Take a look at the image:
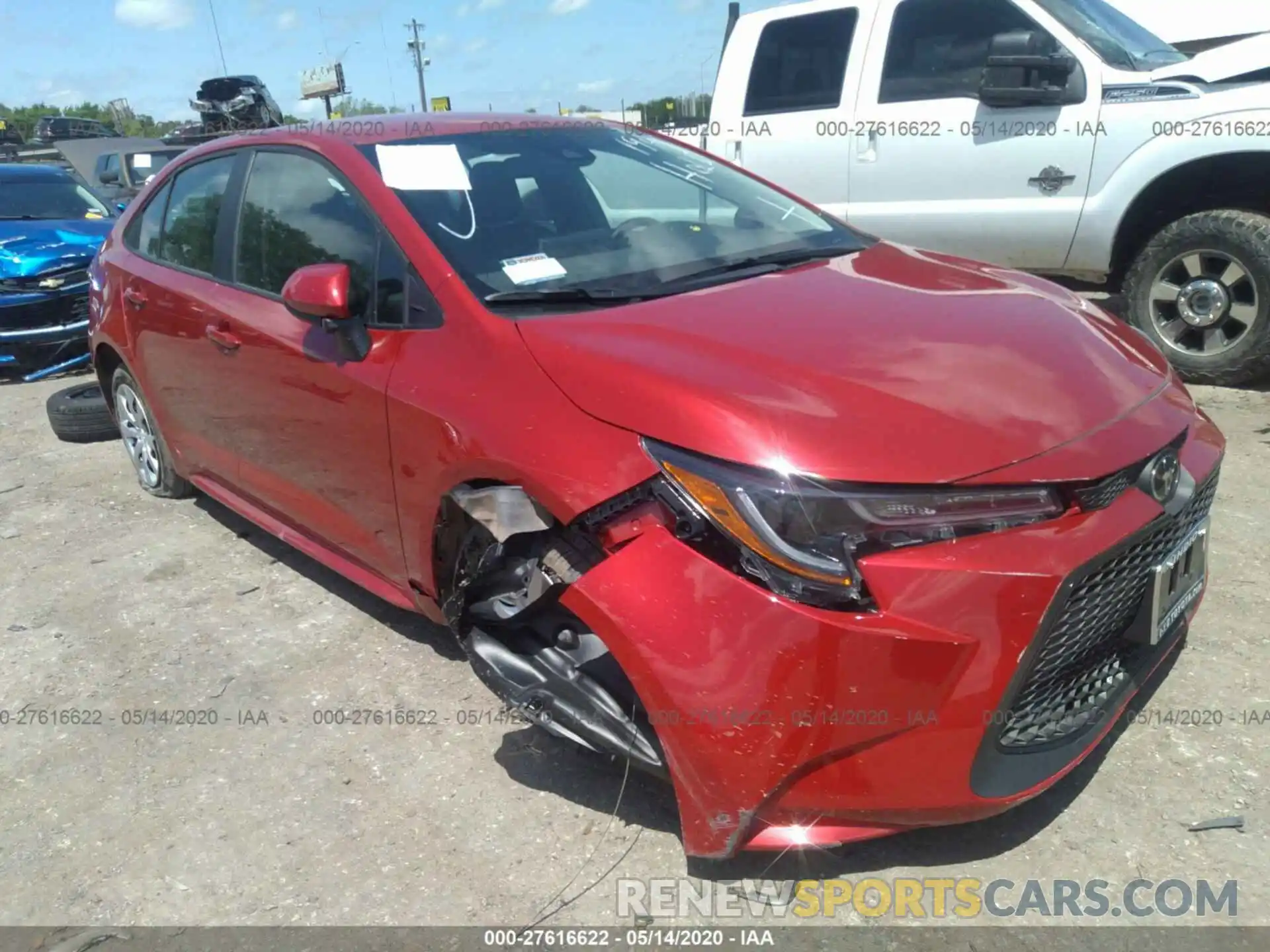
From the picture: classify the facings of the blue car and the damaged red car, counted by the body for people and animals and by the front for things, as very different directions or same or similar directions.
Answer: same or similar directions

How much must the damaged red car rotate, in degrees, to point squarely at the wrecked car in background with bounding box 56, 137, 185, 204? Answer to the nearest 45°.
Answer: approximately 180°

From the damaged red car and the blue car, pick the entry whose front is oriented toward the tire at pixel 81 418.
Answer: the blue car

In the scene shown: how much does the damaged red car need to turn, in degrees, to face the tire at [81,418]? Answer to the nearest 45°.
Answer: approximately 180°

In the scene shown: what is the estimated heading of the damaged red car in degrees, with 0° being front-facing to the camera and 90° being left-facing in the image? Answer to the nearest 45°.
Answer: approximately 315°

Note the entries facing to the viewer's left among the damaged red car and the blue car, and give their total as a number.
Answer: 0

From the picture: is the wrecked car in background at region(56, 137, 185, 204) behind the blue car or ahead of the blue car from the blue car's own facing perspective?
behind

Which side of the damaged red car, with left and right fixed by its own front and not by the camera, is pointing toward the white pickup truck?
left

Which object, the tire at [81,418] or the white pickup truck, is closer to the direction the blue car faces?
the tire

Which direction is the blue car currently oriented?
toward the camera

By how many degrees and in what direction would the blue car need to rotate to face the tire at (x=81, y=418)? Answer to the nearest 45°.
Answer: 0° — it already faces it

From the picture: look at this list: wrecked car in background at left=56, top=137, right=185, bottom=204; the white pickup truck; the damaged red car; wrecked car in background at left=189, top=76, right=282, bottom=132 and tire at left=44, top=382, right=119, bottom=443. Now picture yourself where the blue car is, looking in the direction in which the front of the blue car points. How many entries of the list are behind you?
2
